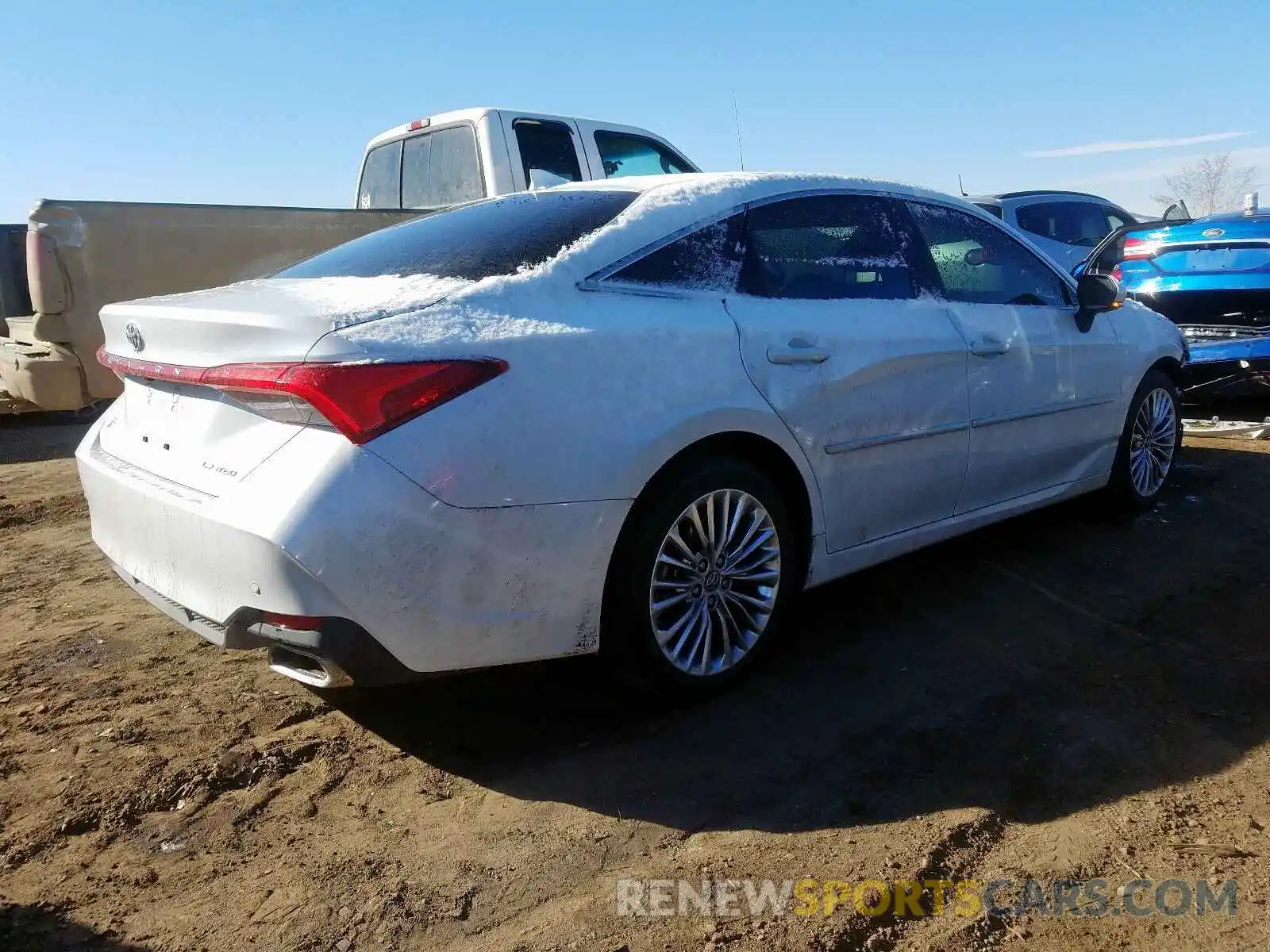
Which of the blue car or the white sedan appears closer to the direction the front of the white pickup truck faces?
the blue car

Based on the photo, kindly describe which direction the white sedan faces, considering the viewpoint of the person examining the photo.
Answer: facing away from the viewer and to the right of the viewer

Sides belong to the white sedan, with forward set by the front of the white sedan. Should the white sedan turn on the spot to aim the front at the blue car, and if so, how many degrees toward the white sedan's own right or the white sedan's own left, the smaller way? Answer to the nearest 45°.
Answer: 0° — it already faces it

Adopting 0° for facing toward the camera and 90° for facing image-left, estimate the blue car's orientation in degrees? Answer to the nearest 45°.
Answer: approximately 180°

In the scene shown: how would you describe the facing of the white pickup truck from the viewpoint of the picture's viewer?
facing away from the viewer and to the right of the viewer

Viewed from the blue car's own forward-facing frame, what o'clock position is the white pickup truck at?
The white pickup truck is roughly at 8 o'clock from the blue car.

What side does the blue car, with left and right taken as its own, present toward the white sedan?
back

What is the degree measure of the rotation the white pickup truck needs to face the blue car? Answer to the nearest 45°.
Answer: approximately 45° to its right

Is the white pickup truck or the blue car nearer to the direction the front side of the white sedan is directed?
the blue car

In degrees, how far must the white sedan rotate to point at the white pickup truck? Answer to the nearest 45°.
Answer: approximately 90° to its left
